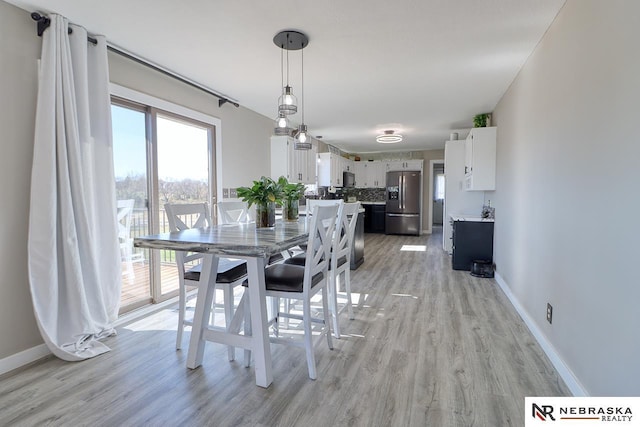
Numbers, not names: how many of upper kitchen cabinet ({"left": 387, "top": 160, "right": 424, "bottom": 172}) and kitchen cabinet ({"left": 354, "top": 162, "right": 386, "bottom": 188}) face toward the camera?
2

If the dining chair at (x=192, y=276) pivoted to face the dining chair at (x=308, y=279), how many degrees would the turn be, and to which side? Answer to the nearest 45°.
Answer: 0° — it already faces it

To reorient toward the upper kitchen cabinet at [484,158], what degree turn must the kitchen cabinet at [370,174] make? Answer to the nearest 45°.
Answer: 0° — it already faces it

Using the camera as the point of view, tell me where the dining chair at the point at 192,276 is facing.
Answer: facing the viewer and to the right of the viewer

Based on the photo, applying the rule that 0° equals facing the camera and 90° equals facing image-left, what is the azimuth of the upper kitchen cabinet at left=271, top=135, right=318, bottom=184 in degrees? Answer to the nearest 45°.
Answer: approximately 315°

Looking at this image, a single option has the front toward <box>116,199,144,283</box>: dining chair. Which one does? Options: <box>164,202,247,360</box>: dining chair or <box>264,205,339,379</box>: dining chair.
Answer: <box>264,205,339,379</box>: dining chair

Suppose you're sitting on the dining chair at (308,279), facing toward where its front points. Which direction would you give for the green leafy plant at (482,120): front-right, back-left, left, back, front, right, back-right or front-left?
right

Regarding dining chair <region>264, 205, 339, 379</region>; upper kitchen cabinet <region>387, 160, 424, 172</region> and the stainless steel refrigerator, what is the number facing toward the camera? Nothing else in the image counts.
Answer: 2

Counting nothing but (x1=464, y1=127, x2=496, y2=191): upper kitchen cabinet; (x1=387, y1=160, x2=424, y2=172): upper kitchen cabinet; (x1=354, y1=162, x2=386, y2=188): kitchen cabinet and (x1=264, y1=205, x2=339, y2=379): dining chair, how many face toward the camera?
2
